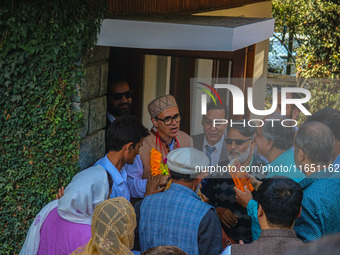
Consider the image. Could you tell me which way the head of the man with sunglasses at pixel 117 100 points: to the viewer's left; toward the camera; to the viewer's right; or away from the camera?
toward the camera

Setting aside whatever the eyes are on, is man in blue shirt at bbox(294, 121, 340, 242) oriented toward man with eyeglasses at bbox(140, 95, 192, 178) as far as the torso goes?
yes

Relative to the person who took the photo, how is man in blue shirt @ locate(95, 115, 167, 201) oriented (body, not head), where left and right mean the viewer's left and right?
facing to the right of the viewer

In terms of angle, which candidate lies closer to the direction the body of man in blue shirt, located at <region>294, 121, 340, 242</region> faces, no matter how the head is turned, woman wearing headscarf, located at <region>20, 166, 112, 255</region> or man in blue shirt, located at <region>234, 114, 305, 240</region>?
the man in blue shirt

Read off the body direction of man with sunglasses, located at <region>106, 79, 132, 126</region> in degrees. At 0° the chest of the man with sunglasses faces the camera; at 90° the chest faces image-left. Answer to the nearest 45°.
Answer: approximately 315°

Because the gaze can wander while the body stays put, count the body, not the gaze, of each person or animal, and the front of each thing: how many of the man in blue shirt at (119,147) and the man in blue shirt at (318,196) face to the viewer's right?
1

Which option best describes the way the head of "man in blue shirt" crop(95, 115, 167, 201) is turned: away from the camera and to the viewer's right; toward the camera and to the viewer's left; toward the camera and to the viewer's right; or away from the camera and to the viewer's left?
away from the camera and to the viewer's right

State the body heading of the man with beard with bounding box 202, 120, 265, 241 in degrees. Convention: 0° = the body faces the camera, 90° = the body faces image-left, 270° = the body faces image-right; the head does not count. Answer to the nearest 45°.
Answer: approximately 45°

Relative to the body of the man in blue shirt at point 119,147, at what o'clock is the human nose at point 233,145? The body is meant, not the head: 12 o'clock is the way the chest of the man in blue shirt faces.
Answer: The human nose is roughly at 11 o'clock from the man in blue shirt.

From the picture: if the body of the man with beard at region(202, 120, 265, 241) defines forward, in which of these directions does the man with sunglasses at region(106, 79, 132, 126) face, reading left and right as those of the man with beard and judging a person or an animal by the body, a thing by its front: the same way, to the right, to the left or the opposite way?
to the left

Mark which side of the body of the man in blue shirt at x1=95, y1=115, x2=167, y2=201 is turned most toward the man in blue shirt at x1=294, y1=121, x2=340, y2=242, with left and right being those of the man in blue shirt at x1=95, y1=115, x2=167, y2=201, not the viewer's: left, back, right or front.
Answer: front

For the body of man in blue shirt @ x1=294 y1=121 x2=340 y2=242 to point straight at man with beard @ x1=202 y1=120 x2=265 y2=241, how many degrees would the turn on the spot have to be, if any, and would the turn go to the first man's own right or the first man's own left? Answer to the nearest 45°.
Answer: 0° — they already face them

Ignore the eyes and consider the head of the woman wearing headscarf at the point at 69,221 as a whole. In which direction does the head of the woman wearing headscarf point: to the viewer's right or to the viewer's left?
to the viewer's right

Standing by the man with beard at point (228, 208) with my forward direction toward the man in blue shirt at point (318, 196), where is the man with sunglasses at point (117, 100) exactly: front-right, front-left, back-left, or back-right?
back-left

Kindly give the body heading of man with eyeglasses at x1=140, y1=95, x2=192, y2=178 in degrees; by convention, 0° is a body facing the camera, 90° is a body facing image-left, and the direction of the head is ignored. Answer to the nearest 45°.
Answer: approximately 315°

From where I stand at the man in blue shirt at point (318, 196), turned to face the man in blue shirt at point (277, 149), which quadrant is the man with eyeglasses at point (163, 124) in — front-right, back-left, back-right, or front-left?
front-left

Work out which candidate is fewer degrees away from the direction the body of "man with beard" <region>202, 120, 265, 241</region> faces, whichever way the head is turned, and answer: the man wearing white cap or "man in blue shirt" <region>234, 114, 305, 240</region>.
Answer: the man wearing white cap

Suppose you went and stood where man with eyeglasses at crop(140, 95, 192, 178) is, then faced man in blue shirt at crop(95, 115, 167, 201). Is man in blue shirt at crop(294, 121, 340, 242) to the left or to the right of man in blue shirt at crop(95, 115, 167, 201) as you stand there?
left
